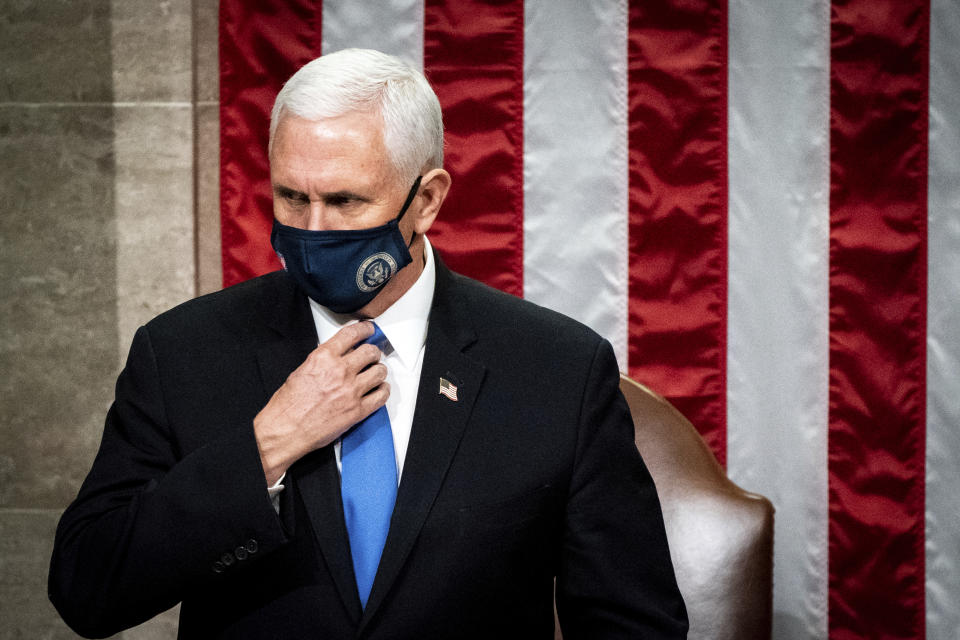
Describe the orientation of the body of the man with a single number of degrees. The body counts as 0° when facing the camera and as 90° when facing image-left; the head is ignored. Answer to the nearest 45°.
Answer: approximately 0°

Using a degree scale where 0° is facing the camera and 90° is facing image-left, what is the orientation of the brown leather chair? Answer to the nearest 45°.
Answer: approximately 45°

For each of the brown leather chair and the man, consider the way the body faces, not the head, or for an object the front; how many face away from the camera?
0

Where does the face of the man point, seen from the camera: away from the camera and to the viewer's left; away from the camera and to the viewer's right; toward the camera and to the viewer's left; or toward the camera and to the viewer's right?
toward the camera and to the viewer's left
